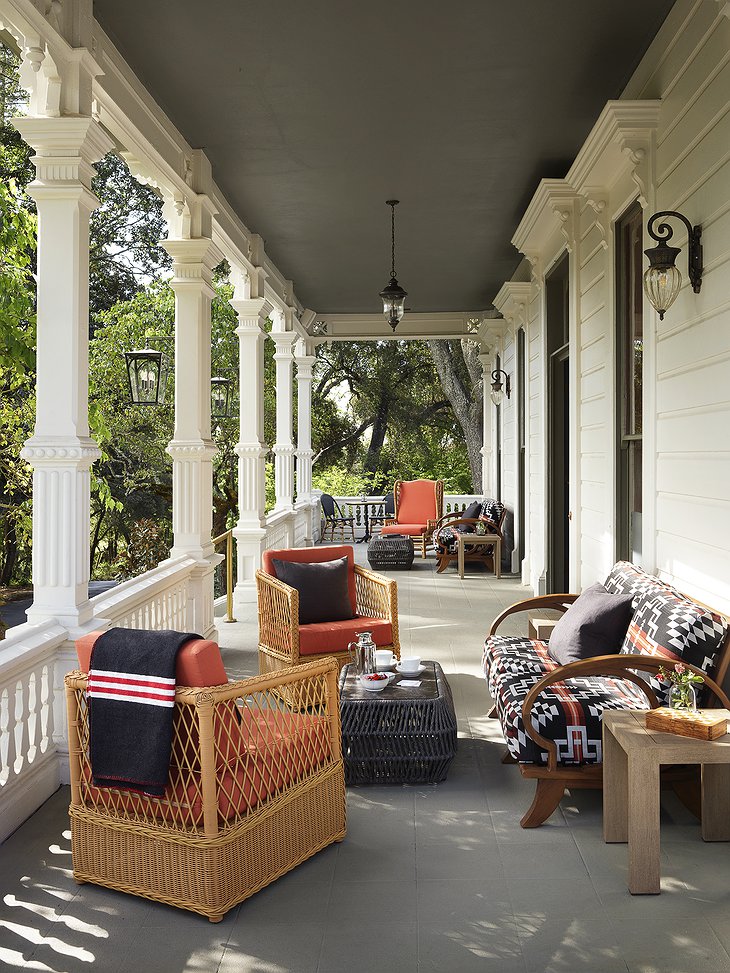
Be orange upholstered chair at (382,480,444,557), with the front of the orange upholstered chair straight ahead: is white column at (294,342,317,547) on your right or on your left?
on your right

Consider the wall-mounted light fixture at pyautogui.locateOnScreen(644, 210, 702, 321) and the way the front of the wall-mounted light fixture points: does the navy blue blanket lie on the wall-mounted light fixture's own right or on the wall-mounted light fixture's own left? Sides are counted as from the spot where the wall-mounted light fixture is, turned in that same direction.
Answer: on the wall-mounted light fixture's own left

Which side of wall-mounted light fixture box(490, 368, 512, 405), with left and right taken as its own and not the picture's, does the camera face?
left

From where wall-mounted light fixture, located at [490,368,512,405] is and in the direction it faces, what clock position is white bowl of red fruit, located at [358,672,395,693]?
The white bowl of red fruit is roughly at 9 o'clock from the wall-mounted light fixture.

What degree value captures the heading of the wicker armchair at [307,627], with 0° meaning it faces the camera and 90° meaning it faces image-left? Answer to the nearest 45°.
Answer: approximately 315°

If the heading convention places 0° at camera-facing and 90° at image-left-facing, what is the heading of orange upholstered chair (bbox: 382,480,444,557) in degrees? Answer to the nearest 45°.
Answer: approximately 45°

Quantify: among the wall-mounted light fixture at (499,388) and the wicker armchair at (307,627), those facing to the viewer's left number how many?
1

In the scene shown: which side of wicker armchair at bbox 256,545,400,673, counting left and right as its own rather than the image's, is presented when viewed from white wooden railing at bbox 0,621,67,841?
right

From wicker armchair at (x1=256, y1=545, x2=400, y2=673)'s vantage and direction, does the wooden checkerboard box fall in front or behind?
in front

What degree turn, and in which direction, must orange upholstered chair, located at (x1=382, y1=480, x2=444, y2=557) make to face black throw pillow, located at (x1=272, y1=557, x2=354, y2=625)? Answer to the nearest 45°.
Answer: approximately 45° to its left

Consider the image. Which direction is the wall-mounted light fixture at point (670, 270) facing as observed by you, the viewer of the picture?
facing to the left of the viewer
